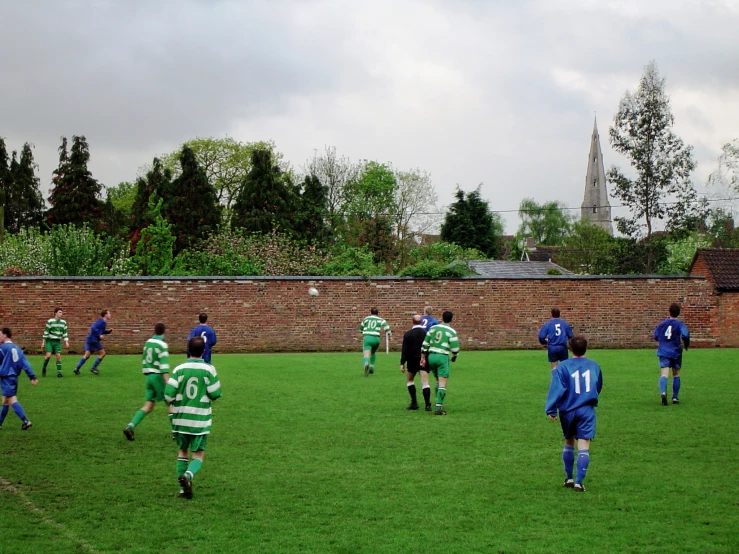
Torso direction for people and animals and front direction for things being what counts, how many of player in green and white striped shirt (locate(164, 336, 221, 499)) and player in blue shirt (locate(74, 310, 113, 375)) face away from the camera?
1

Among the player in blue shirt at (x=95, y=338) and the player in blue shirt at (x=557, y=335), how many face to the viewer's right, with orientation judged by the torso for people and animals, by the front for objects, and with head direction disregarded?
1

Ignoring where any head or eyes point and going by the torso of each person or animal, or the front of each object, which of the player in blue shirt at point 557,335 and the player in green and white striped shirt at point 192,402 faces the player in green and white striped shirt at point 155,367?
the player in green and white striped shirt at point 192,402

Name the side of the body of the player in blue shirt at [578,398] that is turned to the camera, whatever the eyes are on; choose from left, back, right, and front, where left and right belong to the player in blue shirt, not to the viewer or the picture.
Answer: back

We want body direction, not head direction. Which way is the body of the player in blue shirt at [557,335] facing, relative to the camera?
away from the camera

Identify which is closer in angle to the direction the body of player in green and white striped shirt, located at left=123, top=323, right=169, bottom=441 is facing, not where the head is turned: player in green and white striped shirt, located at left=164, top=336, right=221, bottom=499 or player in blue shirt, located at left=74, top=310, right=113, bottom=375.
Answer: the player in blue shirt

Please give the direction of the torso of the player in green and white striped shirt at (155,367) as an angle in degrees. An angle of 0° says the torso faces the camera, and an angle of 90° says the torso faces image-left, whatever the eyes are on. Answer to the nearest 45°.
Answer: approximately 225°

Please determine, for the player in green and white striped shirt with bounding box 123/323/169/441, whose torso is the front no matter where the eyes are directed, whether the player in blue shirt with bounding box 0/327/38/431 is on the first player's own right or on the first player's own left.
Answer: on the first player's own left

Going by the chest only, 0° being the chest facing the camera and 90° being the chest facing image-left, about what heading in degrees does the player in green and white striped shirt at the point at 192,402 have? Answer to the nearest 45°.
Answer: approximately 180°

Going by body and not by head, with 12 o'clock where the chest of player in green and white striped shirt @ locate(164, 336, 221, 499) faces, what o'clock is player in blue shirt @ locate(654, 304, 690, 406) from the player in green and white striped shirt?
The player in blue shirt is roughly at 2 o'clock from the player in green and white striped shirt.

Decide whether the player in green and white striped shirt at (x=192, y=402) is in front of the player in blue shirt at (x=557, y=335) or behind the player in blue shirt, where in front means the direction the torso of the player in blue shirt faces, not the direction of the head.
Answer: behind
